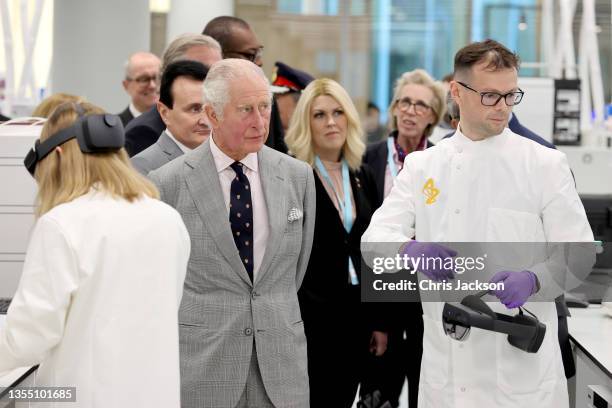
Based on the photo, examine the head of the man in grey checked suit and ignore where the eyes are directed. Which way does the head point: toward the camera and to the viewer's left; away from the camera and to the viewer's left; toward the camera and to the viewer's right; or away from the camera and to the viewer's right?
toward the camera and to the viewer's right

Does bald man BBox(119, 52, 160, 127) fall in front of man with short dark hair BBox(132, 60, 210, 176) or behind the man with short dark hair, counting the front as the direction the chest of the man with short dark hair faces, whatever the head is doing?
behind

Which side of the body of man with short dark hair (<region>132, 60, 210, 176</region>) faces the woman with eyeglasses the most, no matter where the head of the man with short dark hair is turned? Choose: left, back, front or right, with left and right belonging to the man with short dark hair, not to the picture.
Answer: left

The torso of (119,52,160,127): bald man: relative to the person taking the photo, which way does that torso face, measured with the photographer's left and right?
facing the viewer and to the right of the viewer

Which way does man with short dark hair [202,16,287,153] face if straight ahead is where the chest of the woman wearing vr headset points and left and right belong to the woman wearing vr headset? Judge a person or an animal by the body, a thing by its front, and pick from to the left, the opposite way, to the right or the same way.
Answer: the opposite way

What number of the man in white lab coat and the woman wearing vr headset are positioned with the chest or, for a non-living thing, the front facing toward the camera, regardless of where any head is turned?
1

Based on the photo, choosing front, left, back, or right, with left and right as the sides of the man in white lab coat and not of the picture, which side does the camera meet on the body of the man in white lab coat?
front

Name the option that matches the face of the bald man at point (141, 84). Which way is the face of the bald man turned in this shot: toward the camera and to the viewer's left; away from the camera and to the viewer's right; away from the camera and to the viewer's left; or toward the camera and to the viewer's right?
toward the camera and to the viewer's right
